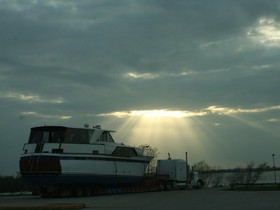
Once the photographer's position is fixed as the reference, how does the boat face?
facing away from the viewer and to the right of the viewer

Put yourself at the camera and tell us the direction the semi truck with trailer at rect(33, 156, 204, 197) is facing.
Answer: facing away from the viewer and to the right of the viewer

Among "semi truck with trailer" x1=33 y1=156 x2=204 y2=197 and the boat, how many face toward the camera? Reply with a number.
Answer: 0
